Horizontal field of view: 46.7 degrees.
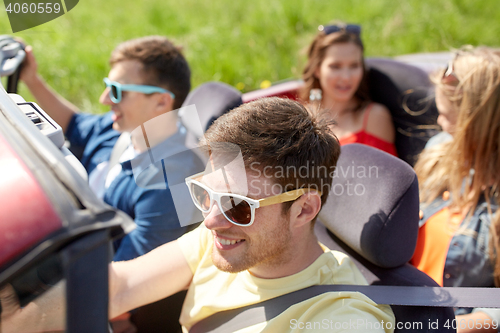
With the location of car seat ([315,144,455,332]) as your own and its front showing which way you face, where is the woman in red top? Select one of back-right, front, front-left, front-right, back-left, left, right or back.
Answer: back-right

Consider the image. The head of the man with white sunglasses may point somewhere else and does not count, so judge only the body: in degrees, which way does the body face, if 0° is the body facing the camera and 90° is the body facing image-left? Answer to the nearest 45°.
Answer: approximately 45°

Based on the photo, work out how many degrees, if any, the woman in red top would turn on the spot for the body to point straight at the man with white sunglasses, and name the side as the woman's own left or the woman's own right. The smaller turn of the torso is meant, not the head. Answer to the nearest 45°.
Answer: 0° — they already face them

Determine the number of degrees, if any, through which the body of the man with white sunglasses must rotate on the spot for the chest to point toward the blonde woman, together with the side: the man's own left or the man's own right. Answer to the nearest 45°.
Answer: approximately 180°

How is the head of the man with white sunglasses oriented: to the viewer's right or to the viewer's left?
to the viewer's left

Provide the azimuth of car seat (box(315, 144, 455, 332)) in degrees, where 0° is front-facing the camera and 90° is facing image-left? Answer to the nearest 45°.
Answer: approximately 45°
